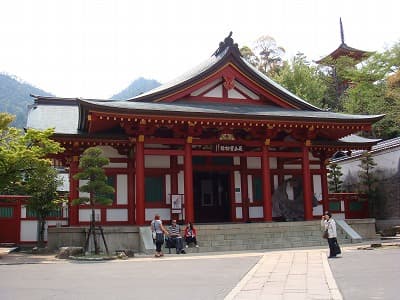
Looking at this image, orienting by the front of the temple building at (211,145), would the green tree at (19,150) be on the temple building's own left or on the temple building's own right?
on the temple building's own right

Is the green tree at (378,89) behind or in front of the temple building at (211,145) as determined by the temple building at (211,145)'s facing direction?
behind

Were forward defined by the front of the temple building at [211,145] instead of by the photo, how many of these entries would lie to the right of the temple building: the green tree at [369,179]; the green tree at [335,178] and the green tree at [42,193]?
1

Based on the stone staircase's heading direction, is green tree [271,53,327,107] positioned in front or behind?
behind

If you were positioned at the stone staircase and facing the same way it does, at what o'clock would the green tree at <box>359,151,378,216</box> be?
The green tree is roughly at 7 o'clock from the stone staircase.

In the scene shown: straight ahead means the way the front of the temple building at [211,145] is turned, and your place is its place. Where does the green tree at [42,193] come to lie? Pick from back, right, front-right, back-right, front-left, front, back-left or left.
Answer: right

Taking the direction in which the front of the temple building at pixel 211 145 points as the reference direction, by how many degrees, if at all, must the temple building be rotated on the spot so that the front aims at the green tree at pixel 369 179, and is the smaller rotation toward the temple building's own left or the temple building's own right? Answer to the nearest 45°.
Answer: approximately 135° to the temple building's own left

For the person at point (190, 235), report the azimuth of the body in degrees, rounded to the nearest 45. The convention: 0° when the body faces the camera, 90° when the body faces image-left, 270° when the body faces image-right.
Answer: approximately 0°

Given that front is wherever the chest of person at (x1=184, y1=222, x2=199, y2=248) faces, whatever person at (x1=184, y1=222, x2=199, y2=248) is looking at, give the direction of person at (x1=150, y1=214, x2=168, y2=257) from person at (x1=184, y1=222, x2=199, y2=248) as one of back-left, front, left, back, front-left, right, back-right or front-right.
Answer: front-right

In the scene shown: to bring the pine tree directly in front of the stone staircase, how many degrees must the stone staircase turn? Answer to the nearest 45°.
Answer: approximately 45° to its right

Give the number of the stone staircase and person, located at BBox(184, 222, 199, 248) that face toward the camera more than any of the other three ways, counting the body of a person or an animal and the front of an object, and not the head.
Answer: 2
